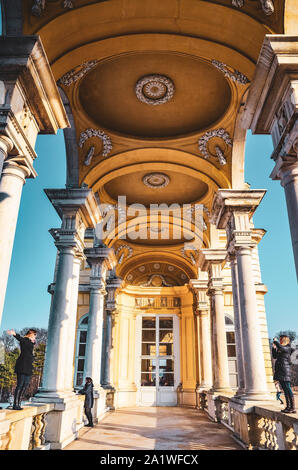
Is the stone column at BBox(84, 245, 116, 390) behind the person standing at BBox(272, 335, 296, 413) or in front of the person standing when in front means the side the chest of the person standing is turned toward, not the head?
in front

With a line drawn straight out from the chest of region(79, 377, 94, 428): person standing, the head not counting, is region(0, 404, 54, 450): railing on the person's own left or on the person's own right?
on the person's own left

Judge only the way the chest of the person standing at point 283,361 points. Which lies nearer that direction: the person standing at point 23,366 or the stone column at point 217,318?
the person standing

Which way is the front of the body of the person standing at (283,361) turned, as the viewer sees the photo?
to the viewer's left

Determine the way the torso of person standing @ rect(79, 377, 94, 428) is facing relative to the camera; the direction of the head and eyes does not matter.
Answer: to the viewer's left

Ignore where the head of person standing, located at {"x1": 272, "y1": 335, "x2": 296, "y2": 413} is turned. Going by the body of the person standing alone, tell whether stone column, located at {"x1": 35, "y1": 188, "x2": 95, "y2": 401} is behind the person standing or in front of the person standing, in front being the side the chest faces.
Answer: in front
